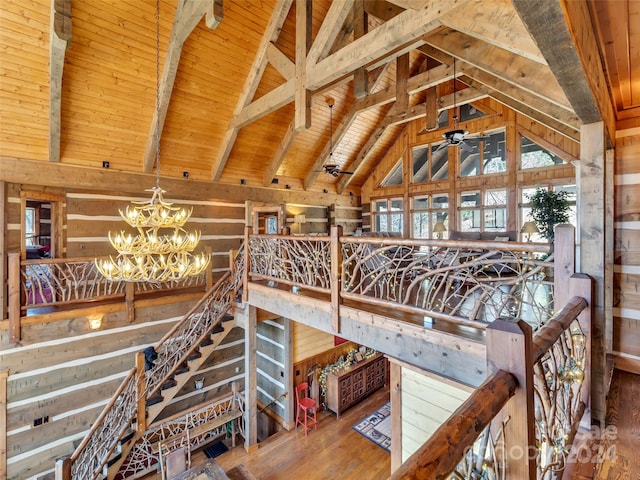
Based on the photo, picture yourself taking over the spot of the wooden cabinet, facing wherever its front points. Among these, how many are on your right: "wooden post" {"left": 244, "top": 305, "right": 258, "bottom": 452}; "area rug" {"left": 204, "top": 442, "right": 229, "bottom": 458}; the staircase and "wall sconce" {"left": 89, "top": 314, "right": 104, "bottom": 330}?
4

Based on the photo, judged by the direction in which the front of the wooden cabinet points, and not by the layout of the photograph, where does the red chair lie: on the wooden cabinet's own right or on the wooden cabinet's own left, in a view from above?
on the wooden cabinet's own right

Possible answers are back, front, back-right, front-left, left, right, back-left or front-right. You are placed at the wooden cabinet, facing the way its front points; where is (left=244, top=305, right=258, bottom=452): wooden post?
right

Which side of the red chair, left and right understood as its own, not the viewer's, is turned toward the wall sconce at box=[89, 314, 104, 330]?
right

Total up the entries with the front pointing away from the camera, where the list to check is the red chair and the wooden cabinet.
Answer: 0

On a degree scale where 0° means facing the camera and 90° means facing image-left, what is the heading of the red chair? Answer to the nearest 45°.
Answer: approximately 315°

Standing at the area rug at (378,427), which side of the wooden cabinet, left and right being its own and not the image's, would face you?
front
